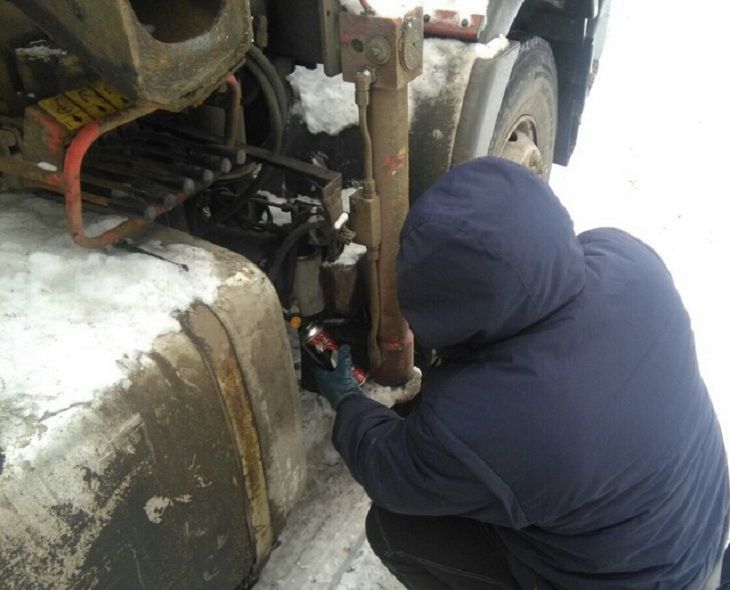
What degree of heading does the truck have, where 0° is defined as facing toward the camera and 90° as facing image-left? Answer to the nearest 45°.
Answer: approximately 225°
